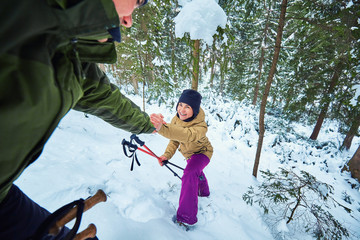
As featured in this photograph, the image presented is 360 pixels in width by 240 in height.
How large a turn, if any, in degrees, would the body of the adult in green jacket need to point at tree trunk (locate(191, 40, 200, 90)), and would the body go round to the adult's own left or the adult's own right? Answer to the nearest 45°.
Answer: approximately 45° to the adult's own left

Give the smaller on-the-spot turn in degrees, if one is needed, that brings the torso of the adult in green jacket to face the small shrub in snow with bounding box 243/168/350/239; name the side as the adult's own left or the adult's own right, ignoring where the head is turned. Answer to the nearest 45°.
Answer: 0° — they already face it

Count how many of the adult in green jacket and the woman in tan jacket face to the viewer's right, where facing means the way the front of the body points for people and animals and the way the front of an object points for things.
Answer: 1

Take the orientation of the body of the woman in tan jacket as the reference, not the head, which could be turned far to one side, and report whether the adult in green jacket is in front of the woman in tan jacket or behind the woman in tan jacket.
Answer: in front

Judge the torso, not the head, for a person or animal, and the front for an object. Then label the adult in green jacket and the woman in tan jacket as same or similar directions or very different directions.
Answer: very different directions

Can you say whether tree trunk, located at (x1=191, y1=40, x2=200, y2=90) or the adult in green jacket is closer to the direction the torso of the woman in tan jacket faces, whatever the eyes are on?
the adult in green jacket

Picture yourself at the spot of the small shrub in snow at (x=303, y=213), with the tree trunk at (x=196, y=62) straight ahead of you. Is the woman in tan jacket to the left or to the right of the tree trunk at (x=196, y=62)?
left

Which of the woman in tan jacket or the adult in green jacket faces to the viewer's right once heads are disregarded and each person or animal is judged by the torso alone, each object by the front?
the adult in green jacket

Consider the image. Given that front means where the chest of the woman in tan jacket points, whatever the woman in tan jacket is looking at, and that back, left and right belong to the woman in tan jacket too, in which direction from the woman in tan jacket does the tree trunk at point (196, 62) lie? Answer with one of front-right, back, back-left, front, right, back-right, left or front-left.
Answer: back-right

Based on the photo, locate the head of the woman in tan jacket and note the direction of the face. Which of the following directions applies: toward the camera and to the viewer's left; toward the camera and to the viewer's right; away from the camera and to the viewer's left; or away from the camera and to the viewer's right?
toward the camera and to the viewer's left

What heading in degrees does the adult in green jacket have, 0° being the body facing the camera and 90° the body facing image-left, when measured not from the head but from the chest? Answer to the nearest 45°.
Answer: approximately 270°

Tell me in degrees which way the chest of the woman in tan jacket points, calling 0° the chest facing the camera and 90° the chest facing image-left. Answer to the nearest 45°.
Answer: approximately 45°

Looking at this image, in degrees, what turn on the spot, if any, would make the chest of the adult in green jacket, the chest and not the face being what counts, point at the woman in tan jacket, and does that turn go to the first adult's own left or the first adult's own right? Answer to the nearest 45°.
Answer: approximately 45° to the first adult's own left
